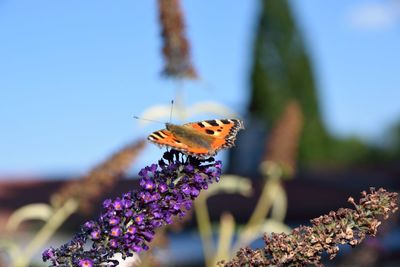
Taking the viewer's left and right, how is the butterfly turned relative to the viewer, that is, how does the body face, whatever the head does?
facing away from the viewer and to the left of the viewer

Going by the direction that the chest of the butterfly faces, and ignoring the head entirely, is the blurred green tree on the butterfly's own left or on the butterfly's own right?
on the butterfly's own right
